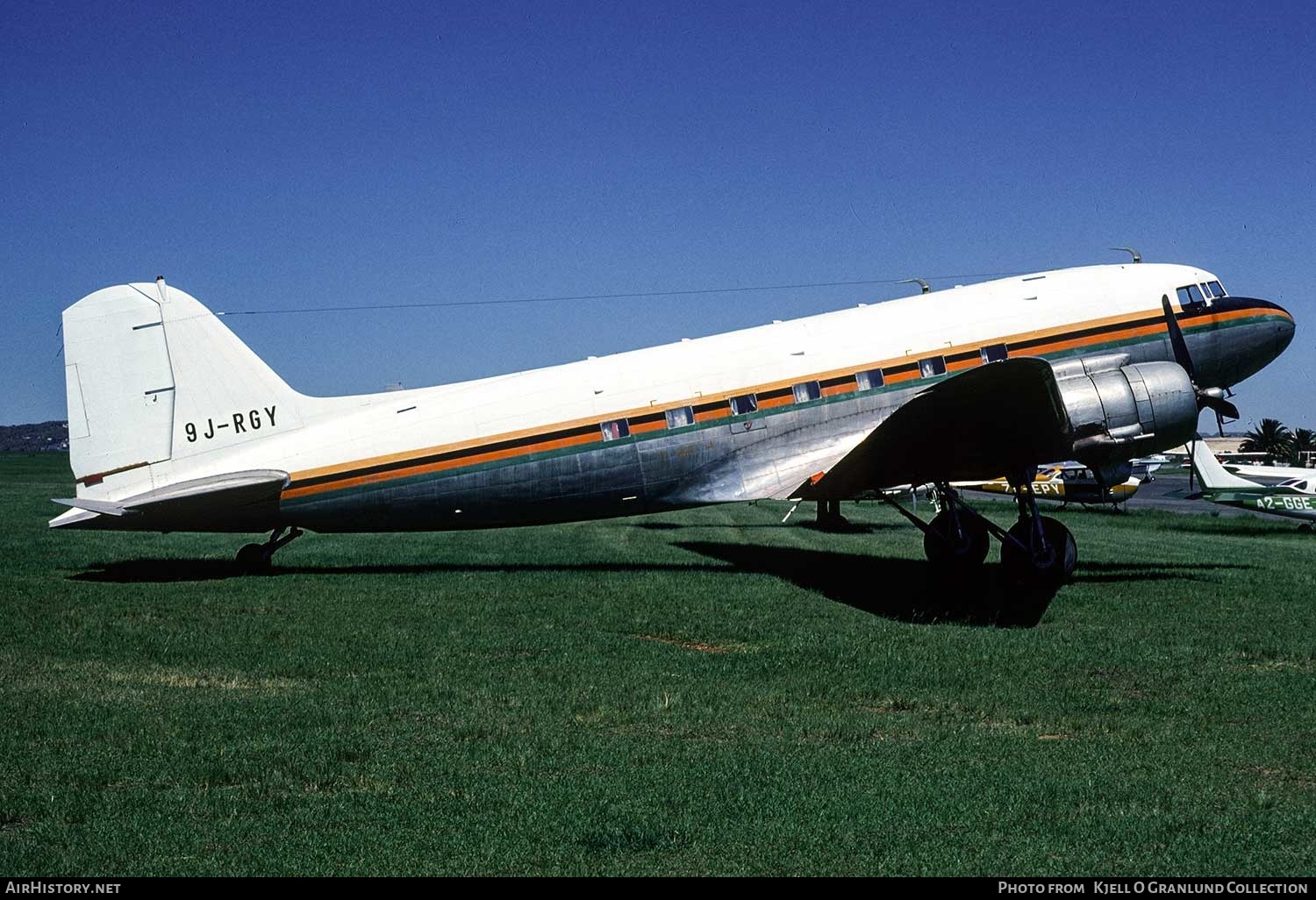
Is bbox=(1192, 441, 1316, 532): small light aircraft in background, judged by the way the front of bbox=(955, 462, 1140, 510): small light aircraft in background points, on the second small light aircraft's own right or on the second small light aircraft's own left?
on the second small light aircraft's own right

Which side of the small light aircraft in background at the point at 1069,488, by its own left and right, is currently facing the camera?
right

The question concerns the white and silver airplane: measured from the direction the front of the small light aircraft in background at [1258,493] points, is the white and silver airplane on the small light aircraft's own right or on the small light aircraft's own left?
on the small light aircraft's own right

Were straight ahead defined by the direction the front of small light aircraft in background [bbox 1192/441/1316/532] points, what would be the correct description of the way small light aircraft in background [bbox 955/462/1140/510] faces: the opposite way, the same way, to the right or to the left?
the same way

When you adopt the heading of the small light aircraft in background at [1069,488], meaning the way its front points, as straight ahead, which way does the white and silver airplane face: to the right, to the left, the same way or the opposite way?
the same way

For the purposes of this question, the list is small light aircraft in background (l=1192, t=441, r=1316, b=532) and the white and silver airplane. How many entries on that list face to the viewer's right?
2

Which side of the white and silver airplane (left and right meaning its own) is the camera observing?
right

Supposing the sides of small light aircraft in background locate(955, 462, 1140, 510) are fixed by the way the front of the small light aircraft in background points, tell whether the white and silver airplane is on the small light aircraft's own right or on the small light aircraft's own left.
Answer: on the small light aircraft's own right

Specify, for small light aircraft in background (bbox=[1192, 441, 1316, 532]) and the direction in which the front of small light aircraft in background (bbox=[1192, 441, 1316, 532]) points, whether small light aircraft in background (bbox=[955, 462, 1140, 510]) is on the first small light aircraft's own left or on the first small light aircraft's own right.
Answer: on the first small light aircraft's own left

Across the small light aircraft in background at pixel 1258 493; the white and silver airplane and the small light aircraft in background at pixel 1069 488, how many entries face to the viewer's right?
3

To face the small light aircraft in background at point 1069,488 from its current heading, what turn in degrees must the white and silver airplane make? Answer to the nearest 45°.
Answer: approximately 45° to its left

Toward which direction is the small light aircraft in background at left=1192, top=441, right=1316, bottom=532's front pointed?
to the viewer's right
